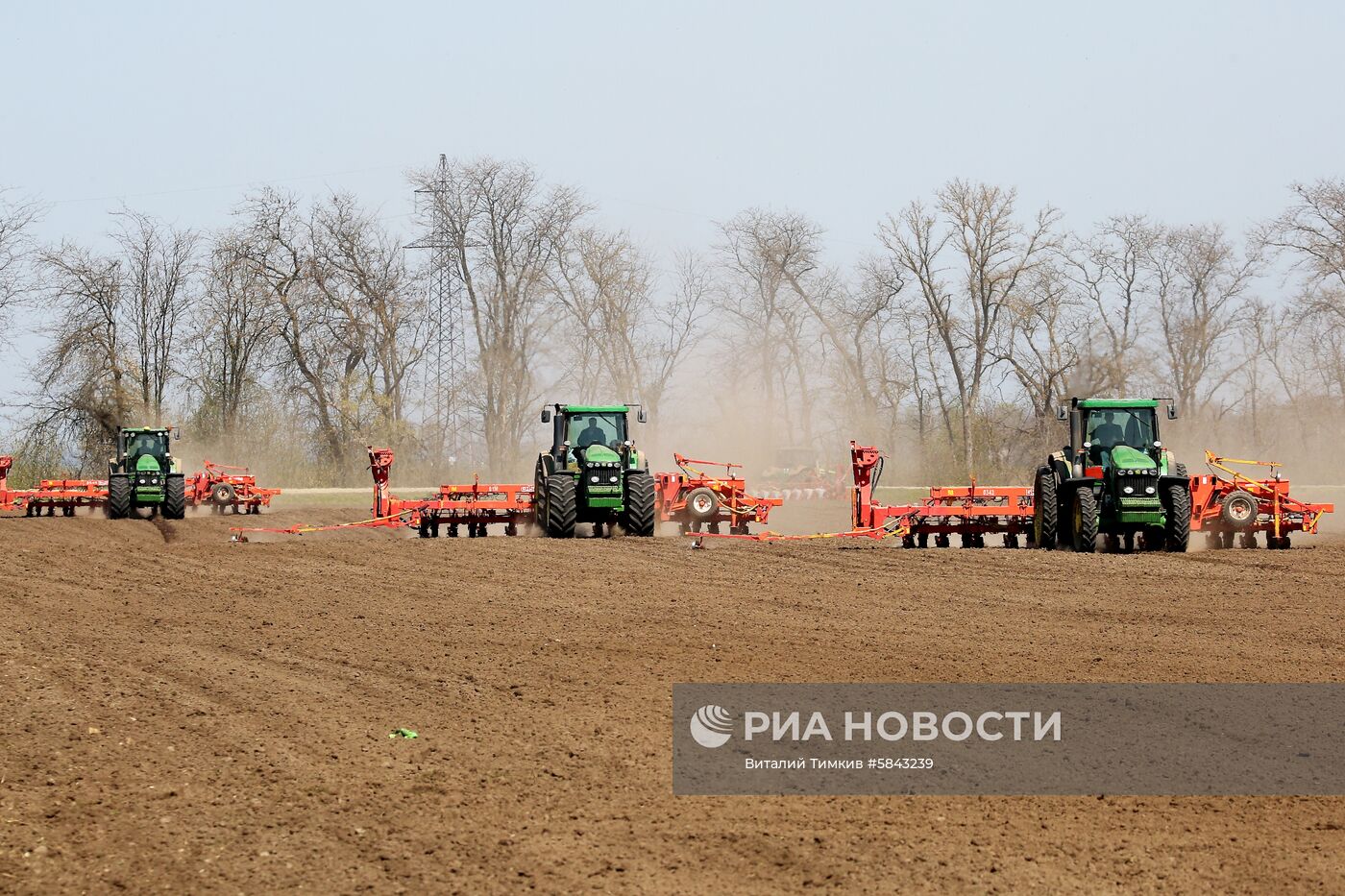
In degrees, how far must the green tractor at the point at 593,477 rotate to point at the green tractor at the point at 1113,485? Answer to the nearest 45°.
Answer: approximately 45° to its left

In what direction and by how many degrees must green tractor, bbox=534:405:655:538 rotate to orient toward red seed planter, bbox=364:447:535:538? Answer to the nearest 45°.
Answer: approximately 135° to its right

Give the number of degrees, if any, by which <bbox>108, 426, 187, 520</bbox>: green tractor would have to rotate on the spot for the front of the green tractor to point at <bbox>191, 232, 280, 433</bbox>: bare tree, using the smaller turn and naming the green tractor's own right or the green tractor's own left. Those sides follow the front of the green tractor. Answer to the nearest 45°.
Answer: approximately 180°

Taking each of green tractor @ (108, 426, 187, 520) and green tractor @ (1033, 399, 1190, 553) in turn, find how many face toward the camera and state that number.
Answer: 2

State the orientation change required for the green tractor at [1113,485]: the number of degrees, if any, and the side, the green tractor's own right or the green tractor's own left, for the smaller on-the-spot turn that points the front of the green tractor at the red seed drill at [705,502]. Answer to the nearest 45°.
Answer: approximately 90° to the green tractor's own right

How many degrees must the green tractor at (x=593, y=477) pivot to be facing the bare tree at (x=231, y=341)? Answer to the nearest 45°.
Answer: approximately 135° to its right

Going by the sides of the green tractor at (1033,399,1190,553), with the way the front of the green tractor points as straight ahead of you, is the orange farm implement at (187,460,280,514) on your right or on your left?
on your right

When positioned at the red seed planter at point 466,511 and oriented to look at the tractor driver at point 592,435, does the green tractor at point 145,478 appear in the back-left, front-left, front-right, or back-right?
back-left

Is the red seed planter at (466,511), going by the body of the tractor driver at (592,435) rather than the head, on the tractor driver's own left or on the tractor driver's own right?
on the tractor driver's own right

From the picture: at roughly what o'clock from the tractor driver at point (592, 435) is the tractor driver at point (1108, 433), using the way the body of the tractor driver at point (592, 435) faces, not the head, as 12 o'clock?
the tractor driver at point (1108, 433) is roughly at 10 o'clock from the tractor driver at point (592, 435).

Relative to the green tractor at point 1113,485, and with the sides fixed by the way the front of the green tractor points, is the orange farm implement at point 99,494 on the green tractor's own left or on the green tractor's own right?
on the green tractor's own right
